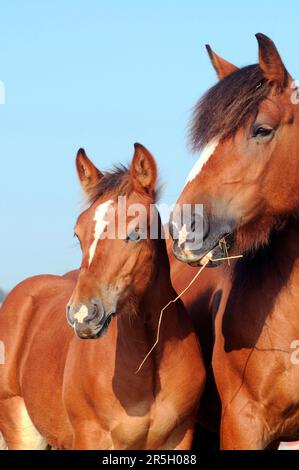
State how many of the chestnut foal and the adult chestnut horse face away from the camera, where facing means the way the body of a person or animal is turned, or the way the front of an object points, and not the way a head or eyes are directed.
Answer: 0

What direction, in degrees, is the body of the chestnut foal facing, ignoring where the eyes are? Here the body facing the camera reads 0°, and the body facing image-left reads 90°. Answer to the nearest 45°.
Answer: approximately 315°

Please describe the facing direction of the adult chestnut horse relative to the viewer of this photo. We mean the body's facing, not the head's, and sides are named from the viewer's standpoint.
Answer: facing the viewer and to the left of the viewer
